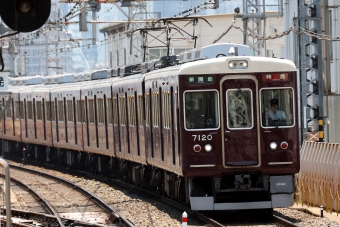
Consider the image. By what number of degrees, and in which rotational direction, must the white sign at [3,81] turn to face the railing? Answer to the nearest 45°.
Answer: approximately 135° to its left

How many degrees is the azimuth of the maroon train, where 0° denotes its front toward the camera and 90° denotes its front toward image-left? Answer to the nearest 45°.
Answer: approximately 0°

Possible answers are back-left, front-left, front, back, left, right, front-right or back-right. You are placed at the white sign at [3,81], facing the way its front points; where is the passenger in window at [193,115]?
back-left

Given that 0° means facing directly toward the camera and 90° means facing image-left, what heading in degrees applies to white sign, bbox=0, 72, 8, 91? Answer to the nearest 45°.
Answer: approximately 0°

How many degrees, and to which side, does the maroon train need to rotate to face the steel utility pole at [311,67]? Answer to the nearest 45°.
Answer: approximately 135° to its left
